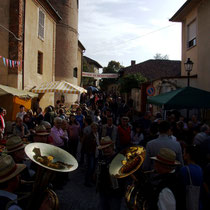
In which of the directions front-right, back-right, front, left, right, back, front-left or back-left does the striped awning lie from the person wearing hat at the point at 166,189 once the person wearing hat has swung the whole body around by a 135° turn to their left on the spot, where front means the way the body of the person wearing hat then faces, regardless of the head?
back
